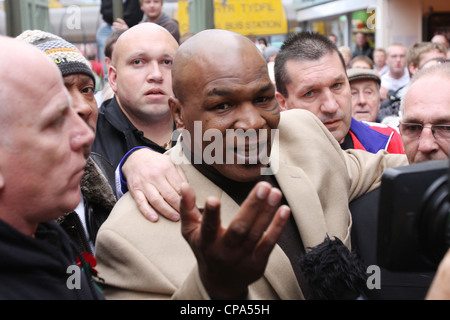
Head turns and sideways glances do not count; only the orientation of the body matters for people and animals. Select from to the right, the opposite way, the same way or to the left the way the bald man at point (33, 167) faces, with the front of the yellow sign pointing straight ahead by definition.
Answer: to the left

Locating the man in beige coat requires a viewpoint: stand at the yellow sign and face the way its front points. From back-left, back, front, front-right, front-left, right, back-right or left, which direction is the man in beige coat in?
front

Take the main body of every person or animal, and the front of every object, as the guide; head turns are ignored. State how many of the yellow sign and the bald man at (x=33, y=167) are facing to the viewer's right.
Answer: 1

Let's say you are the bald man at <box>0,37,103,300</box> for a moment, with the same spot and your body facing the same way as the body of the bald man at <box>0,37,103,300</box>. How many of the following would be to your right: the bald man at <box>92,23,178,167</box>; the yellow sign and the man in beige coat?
0

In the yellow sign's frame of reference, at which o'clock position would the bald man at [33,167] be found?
The bald man is roughly at 12 o'clock from the yellow sign.

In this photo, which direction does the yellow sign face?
toward the camera

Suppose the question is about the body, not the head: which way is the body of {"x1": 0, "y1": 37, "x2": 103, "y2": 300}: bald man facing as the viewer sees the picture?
to the viewer's right

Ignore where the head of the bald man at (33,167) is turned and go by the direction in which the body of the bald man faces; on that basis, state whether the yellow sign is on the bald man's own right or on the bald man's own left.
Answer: on the bald man's own left

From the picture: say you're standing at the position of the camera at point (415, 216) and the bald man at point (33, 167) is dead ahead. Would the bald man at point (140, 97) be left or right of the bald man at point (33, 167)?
right

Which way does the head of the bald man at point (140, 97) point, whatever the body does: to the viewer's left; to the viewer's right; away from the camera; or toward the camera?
toward the camera

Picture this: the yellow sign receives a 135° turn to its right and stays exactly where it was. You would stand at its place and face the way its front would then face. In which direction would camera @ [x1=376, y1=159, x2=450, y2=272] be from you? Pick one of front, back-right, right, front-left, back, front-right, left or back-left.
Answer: back-left

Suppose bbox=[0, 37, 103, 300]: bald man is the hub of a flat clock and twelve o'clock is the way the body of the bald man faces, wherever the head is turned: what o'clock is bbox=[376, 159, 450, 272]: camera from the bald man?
The camera is roughly at 1 o'clock from the bald man.

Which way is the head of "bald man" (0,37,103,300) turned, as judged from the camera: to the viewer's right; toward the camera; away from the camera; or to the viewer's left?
to the viewer's right

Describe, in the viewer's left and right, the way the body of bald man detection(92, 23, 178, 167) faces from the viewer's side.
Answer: facing the viewer and to the right of the viewer

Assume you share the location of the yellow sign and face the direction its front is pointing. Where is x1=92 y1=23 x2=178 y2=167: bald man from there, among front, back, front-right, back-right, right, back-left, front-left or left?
front

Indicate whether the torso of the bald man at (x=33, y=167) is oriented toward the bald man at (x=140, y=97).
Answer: no
